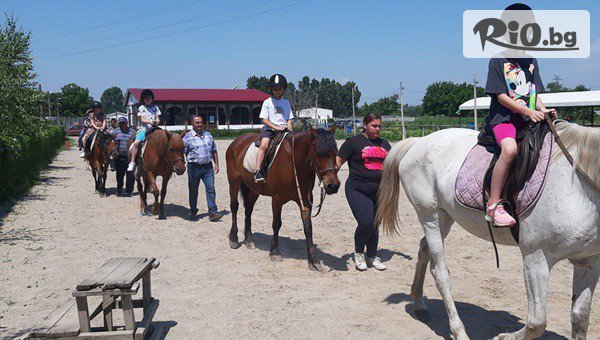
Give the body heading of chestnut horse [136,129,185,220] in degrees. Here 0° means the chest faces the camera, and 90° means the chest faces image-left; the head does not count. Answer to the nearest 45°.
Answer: approximately 315°

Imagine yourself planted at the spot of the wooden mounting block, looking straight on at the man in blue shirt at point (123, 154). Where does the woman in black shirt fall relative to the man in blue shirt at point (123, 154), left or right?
right

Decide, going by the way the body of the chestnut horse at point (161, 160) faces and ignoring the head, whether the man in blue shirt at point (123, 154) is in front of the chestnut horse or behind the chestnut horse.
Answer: behind

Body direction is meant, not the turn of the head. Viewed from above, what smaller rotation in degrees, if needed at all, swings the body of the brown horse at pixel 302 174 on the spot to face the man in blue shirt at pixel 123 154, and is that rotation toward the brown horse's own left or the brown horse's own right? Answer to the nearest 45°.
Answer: approximately 180°

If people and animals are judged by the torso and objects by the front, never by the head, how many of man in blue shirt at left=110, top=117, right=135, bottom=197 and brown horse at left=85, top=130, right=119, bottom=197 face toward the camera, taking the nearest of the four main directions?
2
